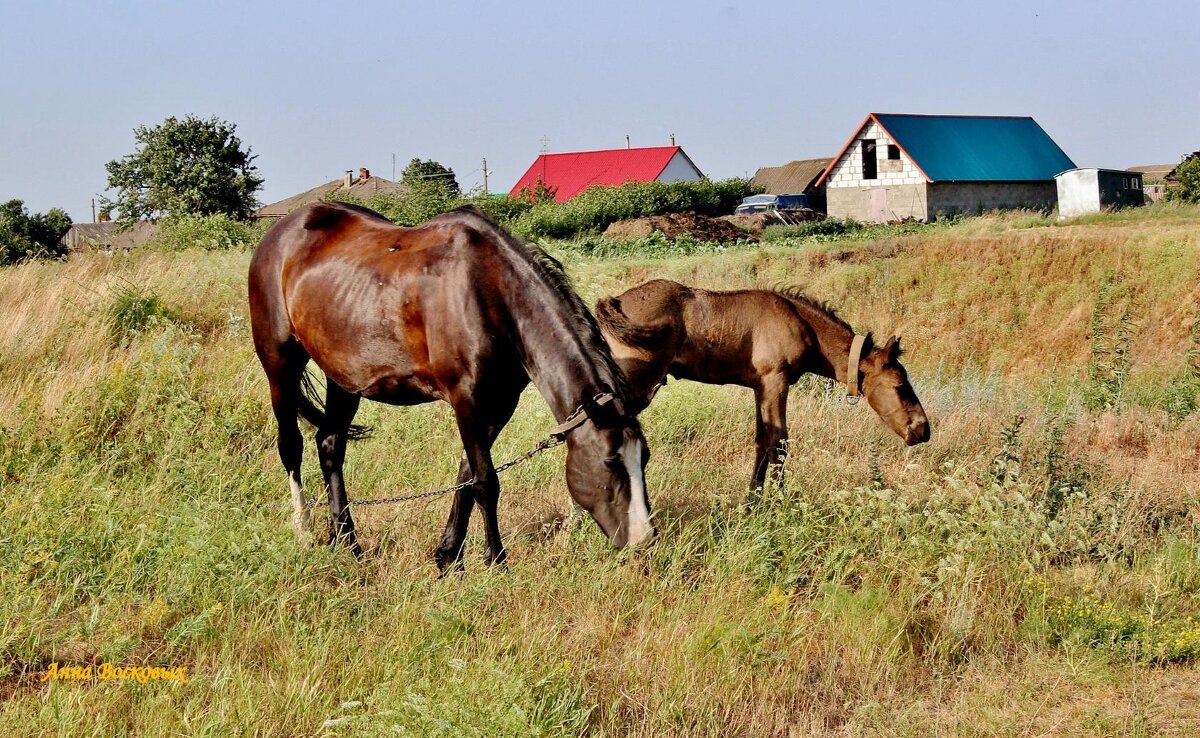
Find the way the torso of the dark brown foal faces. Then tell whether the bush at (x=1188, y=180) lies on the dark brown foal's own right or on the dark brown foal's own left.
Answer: on the dark brown foal's own left

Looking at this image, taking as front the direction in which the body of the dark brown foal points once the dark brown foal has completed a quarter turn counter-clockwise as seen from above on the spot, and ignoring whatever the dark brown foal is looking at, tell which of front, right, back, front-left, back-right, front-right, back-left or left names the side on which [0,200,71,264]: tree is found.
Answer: front-left

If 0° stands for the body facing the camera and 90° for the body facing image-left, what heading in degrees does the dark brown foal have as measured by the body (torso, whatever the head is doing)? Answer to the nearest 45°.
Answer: approximately 270°

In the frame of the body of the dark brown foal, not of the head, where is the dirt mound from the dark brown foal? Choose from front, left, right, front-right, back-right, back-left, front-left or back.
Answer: left

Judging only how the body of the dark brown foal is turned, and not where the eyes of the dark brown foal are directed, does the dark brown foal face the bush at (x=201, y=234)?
no

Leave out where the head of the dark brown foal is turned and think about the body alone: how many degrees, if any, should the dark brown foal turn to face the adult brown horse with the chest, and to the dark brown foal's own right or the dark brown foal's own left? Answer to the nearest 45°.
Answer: approximately 135° to the dark brown foal's own right

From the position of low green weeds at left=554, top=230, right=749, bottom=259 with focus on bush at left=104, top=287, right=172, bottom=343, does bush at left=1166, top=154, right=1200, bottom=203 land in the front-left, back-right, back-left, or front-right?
back-left

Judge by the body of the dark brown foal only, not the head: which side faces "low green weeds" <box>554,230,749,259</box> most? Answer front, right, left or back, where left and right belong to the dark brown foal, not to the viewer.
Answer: left

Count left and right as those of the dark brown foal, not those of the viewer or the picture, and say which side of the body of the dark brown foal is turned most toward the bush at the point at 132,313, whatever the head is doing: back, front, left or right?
back

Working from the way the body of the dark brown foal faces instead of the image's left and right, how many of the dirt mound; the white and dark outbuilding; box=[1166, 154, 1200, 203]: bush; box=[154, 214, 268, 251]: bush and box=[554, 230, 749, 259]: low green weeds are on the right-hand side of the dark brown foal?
0
